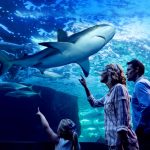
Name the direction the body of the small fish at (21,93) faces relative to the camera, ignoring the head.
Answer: to the viewer's left

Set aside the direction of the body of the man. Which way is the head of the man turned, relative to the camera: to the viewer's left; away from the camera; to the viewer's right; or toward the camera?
to the viewer's left

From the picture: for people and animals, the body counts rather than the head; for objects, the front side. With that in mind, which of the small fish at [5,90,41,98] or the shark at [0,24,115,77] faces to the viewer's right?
the shark

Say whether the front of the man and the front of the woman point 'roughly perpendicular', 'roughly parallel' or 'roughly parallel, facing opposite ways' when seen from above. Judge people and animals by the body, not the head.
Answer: roughly parallel

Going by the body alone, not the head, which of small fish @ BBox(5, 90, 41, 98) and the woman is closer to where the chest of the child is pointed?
the small fish

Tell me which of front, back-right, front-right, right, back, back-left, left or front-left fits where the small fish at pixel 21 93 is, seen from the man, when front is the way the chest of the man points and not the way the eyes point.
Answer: front-right

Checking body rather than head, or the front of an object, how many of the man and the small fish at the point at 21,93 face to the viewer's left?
2

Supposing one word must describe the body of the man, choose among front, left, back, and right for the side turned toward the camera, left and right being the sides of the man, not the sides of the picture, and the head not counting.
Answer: left

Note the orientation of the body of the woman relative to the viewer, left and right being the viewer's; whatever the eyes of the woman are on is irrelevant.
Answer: facing to the left of the viewer

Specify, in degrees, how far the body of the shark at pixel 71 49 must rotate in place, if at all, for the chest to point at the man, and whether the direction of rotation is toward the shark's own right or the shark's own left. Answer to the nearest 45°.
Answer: approximately 90° to the shark's own right

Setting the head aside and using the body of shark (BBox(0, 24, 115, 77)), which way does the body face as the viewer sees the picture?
to the viewer's right

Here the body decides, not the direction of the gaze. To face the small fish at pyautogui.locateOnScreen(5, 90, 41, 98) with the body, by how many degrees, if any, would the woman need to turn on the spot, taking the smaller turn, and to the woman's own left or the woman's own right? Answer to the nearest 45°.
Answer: approximately 45° to the woman's own right

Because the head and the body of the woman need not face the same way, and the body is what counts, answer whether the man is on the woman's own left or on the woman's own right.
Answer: on the woman's own right

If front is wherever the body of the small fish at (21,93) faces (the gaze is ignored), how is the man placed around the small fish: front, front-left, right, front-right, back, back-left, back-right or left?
left
